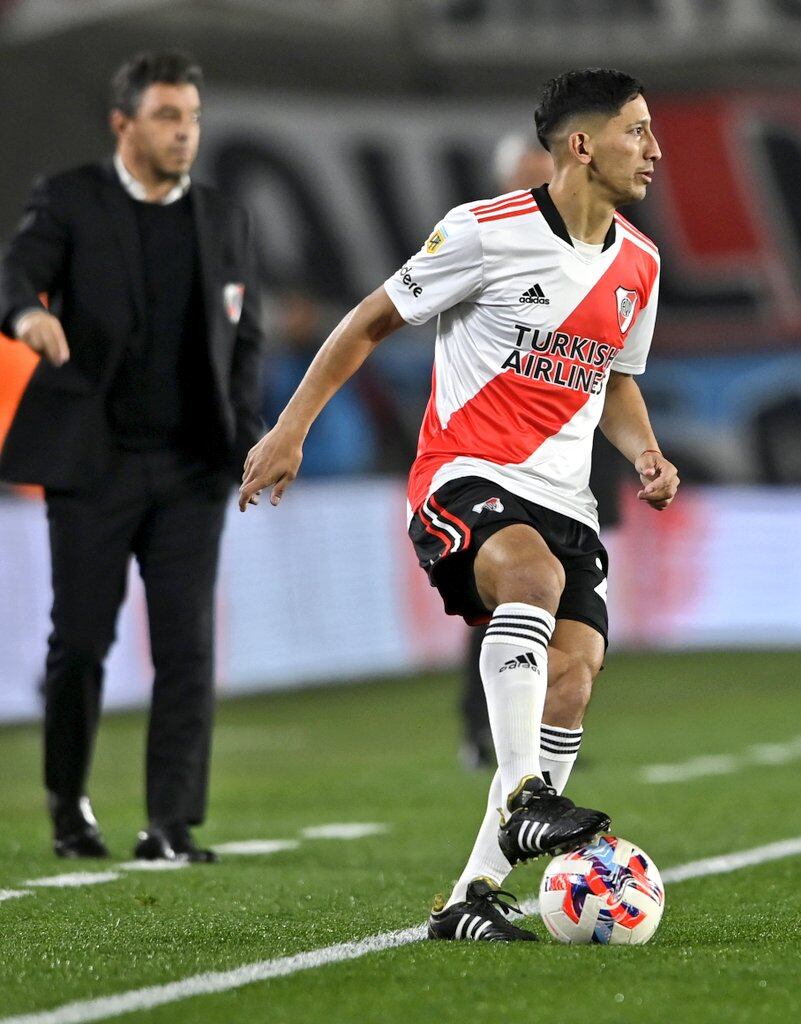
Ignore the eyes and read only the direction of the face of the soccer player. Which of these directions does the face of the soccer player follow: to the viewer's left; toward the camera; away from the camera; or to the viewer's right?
to the viewer's right

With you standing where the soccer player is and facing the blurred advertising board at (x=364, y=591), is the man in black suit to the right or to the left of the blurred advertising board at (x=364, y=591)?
left

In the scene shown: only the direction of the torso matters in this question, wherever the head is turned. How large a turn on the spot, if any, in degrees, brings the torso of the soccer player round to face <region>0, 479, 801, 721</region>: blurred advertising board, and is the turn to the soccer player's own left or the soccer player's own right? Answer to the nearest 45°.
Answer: approximately 135° to the soccer player's own left

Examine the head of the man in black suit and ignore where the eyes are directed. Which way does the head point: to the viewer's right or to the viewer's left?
to the viewer's right

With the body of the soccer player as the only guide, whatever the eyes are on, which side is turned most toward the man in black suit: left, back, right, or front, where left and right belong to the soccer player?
back
